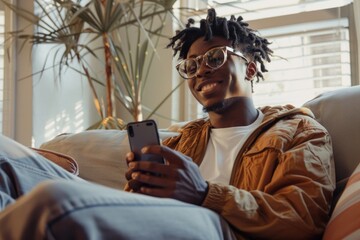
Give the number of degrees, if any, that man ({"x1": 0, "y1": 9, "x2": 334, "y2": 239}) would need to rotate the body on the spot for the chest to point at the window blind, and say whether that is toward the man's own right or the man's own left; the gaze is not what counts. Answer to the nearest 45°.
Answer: approximately 135° to the man's own right

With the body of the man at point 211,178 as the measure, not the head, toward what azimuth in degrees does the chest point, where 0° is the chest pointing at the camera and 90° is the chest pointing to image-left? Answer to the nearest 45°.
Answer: approximately 45°

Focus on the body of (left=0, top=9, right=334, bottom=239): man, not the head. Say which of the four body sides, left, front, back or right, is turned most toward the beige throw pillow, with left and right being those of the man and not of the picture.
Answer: right

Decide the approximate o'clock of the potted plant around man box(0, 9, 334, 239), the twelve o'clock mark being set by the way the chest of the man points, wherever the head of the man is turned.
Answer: The potted plant is roughly at 4 o'clock from the man.

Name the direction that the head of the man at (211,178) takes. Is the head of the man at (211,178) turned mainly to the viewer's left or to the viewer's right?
to the viewer's left

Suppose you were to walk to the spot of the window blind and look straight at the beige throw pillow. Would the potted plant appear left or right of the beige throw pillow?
right
